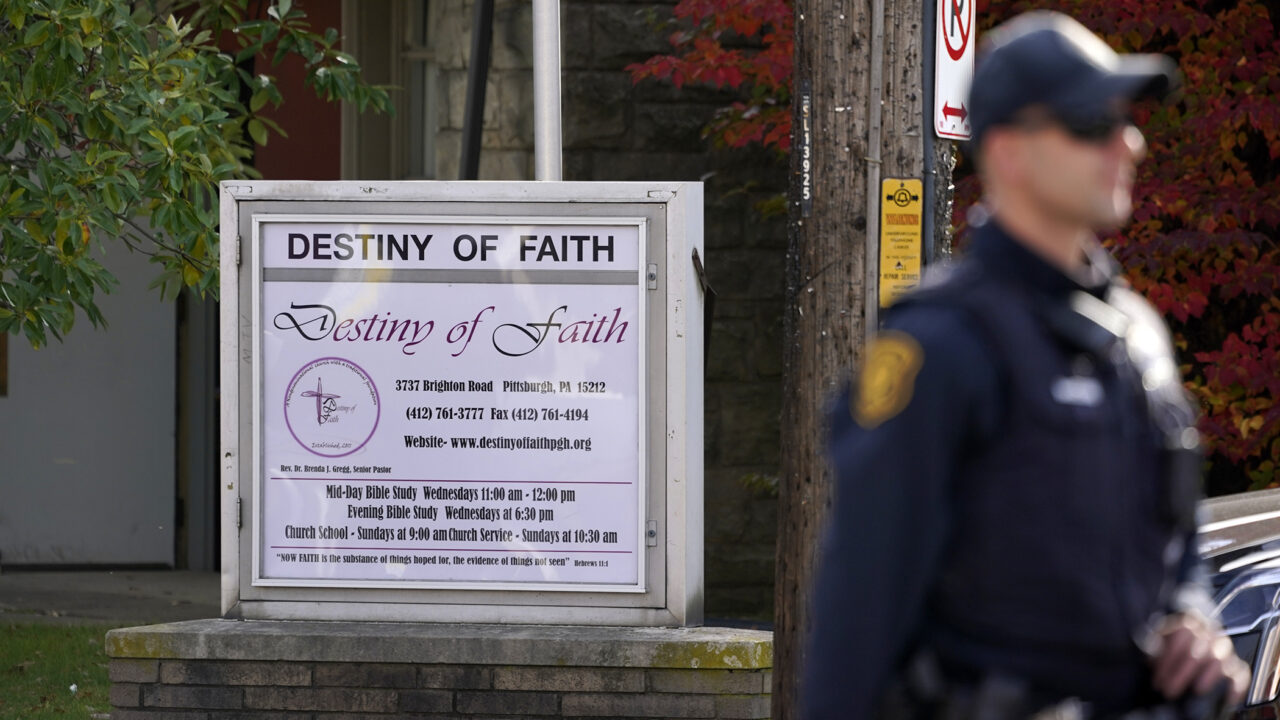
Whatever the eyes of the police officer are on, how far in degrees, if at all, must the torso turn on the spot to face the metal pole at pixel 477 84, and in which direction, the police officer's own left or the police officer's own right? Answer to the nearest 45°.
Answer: approximately 180°

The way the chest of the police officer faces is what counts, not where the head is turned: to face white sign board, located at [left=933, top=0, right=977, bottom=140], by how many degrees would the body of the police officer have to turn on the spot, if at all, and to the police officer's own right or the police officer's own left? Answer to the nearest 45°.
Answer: approximately 135° to the police officer's own left

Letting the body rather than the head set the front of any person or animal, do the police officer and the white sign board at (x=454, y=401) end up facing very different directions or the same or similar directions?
same or similar directions

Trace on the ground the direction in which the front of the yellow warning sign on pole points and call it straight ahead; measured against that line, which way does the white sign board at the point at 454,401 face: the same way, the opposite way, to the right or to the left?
the same way

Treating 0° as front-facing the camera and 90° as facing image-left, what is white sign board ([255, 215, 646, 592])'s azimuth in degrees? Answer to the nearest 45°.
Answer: approximately 0°

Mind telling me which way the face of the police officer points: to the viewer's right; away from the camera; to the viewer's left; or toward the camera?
to the viewer's right

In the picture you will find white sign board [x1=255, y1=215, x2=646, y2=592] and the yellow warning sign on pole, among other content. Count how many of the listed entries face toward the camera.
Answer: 2

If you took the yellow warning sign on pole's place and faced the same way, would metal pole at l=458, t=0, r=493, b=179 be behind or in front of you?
behind

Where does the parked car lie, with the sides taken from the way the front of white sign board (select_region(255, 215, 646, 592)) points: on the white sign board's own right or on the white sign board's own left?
on the white sign board's own left

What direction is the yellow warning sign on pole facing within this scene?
toward the camera

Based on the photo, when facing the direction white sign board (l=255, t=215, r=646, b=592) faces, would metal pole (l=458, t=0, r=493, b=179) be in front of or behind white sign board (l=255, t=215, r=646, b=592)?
behind

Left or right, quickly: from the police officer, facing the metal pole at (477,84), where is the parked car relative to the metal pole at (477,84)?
right

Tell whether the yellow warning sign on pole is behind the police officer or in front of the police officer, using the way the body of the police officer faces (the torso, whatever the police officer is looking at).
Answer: behind

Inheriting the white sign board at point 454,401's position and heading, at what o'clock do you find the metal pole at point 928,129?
The metal pole is roughly at 10 o'clock from the white sign board.

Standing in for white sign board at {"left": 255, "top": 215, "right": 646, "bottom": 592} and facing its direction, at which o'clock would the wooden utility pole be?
The wooden utility pole is roughly at 10 o'clock from the white sign board.
